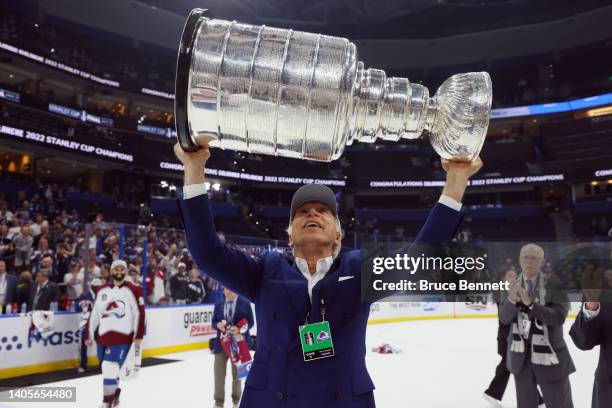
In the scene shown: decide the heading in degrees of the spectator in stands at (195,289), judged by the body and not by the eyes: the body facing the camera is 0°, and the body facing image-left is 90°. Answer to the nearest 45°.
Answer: approximately 0°

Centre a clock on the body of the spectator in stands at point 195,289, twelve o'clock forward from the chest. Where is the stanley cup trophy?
The stanley cup trophy is roughly at 12 o'clock from the spectator in stands.

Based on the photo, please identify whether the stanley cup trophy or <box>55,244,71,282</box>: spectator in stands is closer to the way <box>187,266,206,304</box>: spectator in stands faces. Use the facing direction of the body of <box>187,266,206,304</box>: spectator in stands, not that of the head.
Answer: the stanley cup trophy

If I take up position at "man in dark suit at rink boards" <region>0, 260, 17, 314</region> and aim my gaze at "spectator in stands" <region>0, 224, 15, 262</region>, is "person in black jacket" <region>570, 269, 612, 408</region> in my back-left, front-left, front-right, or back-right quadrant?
back-right

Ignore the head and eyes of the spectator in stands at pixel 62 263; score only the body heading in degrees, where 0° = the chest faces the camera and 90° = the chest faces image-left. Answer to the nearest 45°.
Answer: approximately 315°

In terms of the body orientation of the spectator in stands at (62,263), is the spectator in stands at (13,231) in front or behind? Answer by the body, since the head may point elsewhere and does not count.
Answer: behind
